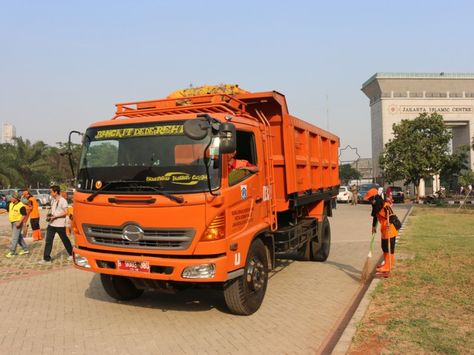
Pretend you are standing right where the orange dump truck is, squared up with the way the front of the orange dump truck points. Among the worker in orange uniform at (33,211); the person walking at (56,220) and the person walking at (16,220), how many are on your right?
3

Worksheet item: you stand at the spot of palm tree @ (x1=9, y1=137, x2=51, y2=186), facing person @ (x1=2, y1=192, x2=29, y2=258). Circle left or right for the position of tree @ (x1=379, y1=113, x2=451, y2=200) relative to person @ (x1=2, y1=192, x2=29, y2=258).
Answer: left

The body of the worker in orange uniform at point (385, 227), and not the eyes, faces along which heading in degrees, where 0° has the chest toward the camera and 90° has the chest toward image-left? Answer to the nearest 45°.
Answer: approximately 90°

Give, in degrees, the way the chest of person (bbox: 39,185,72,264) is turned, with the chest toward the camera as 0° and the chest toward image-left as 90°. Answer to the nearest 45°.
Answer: approximately 90°

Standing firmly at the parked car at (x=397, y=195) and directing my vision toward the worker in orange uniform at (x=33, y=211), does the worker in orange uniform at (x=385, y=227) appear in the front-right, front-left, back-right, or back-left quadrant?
front-left

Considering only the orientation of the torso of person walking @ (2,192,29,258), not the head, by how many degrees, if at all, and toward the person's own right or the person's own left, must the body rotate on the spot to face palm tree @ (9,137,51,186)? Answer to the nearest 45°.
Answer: approximately 135° to the person's own right

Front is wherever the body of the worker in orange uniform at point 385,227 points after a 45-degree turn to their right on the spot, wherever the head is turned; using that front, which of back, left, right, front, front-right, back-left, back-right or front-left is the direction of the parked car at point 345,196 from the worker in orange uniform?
front-right

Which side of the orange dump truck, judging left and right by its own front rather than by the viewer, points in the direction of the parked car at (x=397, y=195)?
back
